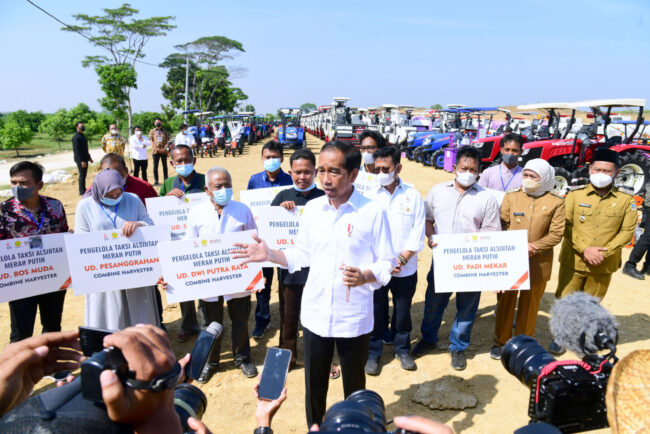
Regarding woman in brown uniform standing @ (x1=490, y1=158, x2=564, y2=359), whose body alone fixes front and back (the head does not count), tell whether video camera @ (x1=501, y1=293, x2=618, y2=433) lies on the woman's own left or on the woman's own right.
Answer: on the woman's own left

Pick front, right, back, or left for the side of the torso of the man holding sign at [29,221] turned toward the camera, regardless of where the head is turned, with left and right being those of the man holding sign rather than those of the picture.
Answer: front

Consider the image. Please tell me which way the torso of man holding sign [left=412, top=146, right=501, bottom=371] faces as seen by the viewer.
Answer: toward the camera

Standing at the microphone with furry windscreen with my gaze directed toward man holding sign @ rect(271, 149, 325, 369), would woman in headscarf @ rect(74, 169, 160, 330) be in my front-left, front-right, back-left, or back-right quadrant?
front-left

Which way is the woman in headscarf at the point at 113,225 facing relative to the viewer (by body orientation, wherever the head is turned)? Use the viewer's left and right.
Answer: facing the viewer

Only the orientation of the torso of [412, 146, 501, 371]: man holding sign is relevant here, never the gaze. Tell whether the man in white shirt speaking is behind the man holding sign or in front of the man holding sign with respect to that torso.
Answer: in front

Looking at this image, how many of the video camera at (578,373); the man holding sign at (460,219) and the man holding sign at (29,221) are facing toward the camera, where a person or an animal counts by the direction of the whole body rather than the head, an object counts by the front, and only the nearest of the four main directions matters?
2

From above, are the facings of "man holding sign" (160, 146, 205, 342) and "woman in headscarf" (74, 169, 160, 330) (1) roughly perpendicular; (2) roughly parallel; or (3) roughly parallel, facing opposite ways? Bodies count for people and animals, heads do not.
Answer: roughly parallel

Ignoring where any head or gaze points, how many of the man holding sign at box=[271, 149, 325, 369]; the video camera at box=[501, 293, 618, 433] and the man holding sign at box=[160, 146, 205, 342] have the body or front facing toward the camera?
2

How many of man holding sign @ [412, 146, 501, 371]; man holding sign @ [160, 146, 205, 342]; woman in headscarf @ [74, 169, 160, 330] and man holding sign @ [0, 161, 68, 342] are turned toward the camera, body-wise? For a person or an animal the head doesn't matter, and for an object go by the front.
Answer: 4

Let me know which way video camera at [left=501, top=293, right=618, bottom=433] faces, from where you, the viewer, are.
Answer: facing away from the viewer and to the left of the viewer

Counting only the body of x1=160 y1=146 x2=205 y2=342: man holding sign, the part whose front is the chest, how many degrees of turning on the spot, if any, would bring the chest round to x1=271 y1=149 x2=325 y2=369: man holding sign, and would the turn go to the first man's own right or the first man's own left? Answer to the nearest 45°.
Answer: approximately 45° to the first man's own left

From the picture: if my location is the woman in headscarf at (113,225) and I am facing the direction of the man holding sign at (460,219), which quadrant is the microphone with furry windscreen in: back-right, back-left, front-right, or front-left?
front-right

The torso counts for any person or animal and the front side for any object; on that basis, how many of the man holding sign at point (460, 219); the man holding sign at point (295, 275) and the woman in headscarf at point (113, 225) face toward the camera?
3

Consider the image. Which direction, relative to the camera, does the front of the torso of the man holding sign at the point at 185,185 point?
toward the camera

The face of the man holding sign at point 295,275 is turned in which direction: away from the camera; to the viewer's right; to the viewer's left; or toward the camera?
toward the camera

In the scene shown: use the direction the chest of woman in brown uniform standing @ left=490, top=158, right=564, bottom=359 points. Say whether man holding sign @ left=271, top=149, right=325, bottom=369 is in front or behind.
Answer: in front
